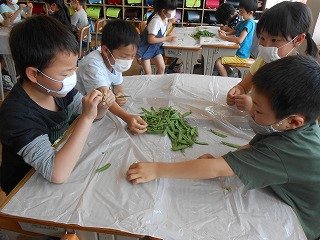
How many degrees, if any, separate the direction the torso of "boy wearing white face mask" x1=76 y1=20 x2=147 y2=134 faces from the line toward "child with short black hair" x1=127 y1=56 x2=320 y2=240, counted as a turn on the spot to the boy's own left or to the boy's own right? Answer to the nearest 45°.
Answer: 0° — they already face them

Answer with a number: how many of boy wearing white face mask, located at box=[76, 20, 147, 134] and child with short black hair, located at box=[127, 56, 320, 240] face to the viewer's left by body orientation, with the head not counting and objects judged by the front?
1

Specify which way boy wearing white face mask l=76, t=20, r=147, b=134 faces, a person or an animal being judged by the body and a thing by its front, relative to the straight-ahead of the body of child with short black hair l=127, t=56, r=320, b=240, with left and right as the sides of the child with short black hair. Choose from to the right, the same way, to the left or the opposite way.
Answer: the opposite way

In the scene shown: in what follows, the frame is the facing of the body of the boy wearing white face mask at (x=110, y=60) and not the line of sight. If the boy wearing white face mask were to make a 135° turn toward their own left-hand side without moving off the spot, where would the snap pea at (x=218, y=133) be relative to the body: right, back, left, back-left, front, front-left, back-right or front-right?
back-right

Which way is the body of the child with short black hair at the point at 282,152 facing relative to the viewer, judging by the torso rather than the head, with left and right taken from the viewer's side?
facing to the left of the viewer

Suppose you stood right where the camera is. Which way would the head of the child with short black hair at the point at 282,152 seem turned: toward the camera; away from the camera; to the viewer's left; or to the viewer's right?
to the viewer's left

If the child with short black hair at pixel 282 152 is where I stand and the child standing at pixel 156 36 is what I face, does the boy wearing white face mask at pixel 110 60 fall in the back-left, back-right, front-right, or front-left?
front-left

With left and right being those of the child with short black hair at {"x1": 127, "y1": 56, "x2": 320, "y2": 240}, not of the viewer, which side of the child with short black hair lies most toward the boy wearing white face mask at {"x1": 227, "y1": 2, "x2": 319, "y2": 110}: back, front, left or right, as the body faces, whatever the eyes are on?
right

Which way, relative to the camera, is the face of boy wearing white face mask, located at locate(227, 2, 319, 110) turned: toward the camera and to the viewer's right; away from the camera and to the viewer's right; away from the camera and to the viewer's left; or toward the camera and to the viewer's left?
toward the camera and to the viewer's left
